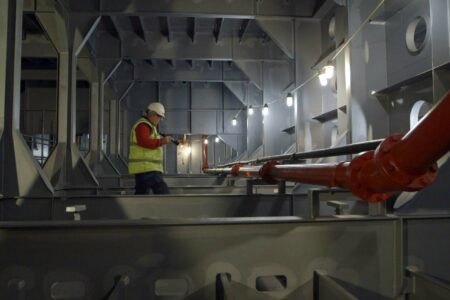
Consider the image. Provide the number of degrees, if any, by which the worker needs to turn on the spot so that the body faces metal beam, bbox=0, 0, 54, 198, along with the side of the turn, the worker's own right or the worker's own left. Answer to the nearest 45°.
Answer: approximately 135° to the worker's own right

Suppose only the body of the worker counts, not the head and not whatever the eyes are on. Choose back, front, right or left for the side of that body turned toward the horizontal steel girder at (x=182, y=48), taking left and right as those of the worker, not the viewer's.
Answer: left

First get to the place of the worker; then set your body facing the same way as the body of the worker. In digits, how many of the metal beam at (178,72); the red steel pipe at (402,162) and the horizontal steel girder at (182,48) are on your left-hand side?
2

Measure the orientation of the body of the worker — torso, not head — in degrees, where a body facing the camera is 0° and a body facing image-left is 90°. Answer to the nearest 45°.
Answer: approximately 270°

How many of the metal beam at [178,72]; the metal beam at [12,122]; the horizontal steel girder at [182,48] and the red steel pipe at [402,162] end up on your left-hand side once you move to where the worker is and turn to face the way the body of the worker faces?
2

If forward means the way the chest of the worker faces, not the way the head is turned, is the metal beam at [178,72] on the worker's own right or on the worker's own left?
on the worker's own left
